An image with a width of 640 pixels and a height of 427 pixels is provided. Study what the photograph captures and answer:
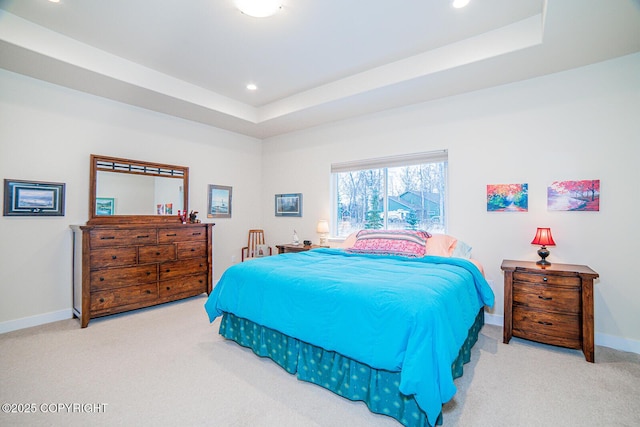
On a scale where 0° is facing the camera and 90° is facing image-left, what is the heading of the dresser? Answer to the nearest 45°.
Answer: approximately 315°

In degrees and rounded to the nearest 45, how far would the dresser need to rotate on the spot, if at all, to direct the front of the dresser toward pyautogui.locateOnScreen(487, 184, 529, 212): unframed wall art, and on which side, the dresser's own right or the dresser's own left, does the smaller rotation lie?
0° — it already faces it

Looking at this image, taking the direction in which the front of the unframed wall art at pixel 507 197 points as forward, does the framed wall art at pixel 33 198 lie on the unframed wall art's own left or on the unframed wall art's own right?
on the unframed wall art's own right

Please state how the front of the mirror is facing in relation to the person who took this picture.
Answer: facing the viewer and to the right of the viewer

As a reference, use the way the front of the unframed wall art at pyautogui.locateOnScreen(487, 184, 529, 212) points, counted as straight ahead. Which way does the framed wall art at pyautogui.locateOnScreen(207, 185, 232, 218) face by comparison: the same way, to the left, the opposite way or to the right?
to the left

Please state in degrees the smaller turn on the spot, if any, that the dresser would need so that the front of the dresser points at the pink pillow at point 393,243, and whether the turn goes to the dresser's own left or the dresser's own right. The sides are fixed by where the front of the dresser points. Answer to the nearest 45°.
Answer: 0° — it already faces it

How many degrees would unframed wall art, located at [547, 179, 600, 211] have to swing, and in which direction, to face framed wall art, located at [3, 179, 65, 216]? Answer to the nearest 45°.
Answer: approximately 45° to its right

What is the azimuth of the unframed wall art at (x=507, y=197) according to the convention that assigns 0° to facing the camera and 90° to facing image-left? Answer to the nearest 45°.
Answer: approximately 0°

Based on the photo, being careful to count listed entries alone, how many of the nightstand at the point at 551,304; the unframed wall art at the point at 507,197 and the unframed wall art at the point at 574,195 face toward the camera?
3

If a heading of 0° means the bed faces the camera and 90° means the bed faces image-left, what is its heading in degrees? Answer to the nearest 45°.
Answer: approximately 45°

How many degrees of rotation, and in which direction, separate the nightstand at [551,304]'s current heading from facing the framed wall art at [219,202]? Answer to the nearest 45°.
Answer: approximately 90° to its right
